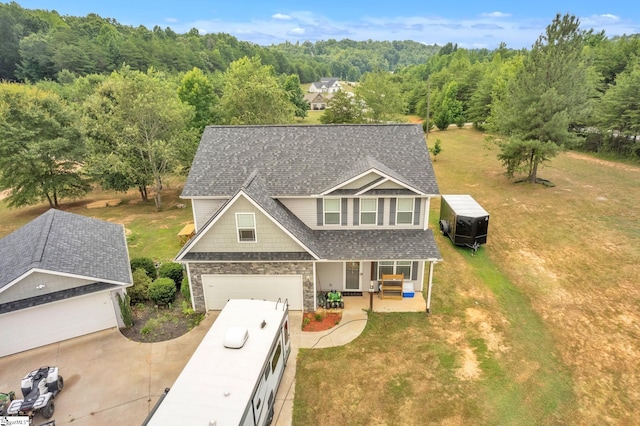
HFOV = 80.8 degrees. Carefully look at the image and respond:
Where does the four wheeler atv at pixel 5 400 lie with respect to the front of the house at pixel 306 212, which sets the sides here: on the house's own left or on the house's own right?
on the house's own right

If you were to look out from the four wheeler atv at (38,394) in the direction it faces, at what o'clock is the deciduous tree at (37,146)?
The deciduous tree is roughly at 11 o'clock from the four wheeler atv.

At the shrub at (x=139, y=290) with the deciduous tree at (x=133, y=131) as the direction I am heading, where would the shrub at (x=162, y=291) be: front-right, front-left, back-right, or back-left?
back-right

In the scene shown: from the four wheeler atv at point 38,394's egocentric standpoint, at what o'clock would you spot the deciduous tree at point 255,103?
The deciduous tree is roughly at 12 o'clock from the four wheeler atv.

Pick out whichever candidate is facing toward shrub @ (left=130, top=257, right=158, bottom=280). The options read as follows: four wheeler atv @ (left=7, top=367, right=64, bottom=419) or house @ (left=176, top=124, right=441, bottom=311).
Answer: the four wheeler atv

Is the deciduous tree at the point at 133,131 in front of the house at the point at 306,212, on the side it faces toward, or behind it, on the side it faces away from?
behind

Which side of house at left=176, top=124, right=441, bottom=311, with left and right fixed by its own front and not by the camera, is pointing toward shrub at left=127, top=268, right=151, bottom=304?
right

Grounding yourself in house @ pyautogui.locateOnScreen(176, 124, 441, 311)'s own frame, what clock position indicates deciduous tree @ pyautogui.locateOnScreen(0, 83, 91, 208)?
The deciduous tree is roughly at 4 o'clock from the house.

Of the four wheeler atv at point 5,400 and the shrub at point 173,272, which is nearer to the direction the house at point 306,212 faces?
the four wheeler atv

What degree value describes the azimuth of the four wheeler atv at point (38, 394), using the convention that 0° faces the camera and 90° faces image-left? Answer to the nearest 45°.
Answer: approximately 225°

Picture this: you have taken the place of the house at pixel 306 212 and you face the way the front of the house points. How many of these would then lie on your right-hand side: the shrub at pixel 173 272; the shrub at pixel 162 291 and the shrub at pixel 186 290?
3
